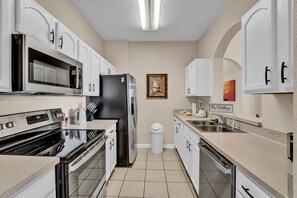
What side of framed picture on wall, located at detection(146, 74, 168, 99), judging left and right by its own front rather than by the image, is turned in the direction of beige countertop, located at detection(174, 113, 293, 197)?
front

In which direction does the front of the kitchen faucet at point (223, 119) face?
to the viewer's left

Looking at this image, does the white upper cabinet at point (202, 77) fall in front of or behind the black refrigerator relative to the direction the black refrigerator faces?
in front

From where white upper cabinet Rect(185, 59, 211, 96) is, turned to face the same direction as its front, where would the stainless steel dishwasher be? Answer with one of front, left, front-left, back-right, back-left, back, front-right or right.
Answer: left

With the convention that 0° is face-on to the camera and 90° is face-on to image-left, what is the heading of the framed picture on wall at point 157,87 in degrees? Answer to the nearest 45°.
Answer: approximately 0°

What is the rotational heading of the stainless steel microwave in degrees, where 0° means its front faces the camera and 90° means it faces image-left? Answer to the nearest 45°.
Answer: approximately 315°

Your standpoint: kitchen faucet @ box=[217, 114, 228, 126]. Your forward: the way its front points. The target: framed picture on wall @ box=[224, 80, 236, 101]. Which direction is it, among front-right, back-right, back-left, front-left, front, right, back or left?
right

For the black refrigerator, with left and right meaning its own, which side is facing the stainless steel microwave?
right

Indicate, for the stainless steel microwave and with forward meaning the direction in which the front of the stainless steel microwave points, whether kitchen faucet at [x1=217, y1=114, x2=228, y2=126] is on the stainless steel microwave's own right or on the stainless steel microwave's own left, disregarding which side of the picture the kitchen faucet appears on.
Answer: on the stainless steel microwave's own left

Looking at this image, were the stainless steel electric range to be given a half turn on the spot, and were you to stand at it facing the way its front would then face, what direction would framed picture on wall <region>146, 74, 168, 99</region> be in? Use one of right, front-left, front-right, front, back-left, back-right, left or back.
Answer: right
